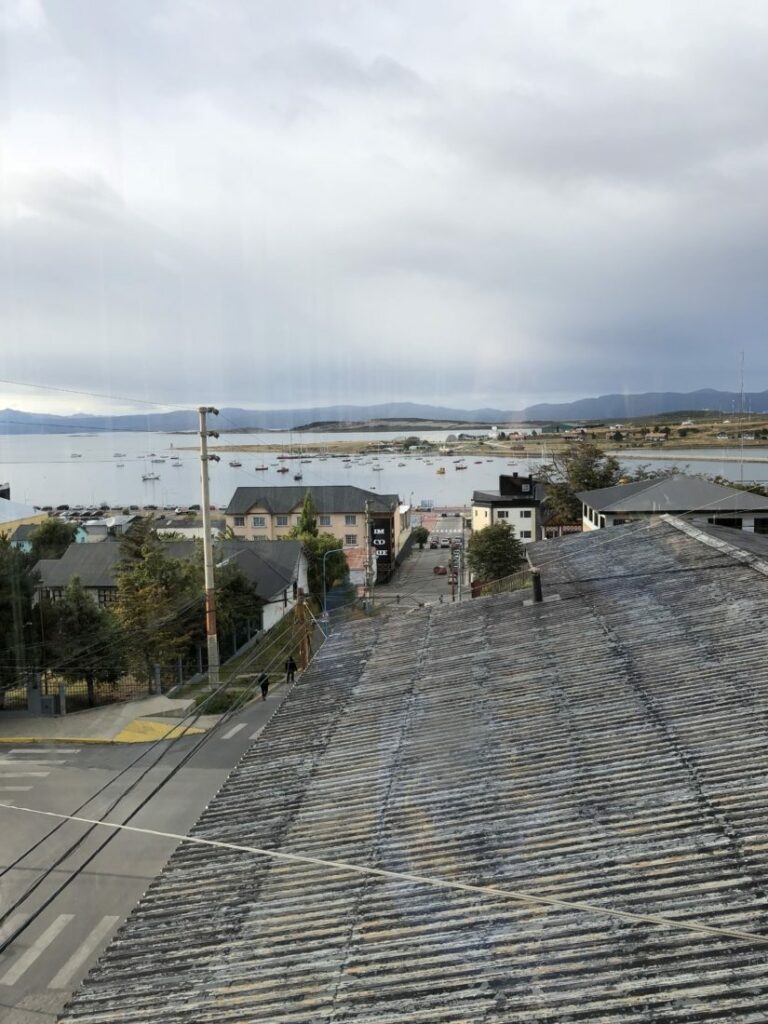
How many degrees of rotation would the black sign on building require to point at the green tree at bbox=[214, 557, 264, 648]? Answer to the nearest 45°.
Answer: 0° — it already faces it

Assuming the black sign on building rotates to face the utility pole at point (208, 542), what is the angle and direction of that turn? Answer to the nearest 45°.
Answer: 0° — it already faces it

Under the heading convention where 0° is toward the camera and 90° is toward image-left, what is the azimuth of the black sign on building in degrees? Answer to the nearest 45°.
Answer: approximately 0°

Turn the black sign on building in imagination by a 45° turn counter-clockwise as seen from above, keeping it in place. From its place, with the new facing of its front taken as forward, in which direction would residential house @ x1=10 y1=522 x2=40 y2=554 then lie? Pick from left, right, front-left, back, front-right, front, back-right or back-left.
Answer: right

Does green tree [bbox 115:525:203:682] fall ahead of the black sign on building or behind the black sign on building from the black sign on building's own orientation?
ahead

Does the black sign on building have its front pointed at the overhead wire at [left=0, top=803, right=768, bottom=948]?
yes
